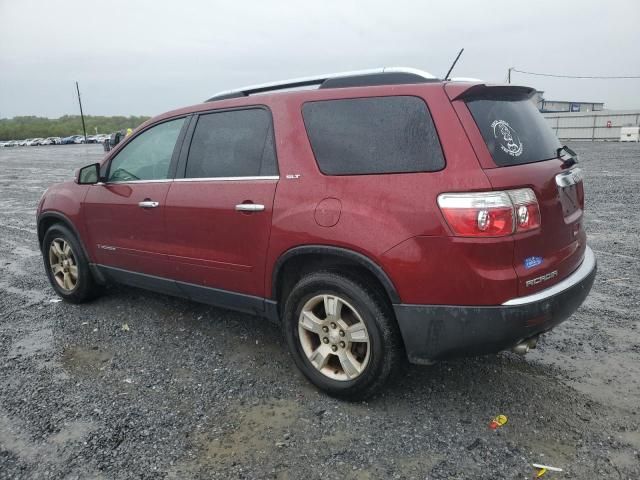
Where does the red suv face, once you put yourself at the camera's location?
facing away from the viewer and to the left of the viewer
